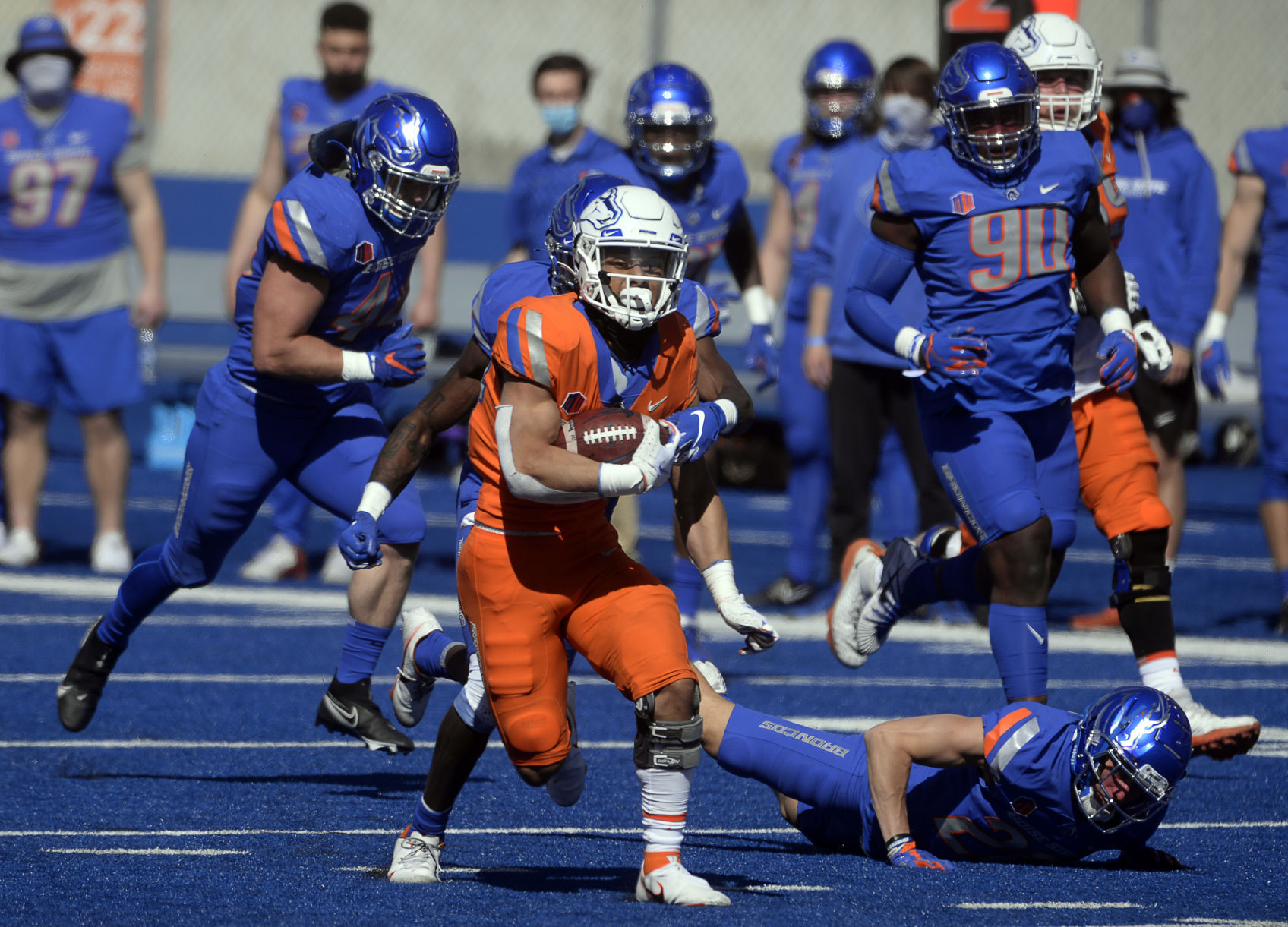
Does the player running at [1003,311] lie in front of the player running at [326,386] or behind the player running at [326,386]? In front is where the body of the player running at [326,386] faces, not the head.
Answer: in front

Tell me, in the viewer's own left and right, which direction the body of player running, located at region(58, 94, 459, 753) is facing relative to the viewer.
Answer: facing the viewer and to the right of the viewer

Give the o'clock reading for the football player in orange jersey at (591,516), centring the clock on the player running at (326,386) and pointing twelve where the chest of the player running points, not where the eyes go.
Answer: The football player in orange jersey is roughly at 1 o'clock from the player running.

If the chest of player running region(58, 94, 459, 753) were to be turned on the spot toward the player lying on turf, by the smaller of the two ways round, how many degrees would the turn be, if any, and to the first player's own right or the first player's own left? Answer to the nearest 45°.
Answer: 0° — they already face them
